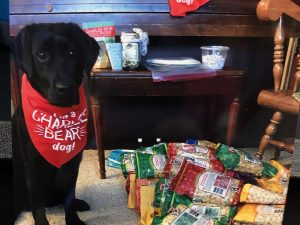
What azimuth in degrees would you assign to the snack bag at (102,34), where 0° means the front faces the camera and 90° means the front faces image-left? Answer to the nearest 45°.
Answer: approximately 0°

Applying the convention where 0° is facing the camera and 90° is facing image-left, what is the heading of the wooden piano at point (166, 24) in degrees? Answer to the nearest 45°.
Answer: approximately 0°

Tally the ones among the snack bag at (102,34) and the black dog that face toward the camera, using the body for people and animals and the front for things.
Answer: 2
